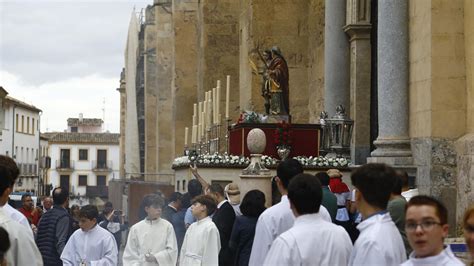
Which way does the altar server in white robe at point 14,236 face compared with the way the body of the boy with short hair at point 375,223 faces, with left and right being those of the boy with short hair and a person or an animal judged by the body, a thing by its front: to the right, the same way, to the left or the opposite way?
to the right

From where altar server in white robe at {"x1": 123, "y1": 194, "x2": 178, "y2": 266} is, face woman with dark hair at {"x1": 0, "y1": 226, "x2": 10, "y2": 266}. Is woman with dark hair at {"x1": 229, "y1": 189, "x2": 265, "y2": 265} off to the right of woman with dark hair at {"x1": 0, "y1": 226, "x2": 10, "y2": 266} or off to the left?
left

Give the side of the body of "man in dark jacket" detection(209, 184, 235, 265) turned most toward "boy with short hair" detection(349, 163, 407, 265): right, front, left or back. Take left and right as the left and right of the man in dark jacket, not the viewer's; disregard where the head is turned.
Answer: left

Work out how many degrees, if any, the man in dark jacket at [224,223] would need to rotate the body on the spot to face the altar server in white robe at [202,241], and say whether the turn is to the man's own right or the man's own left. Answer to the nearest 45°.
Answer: approximately 45° to the man's own left

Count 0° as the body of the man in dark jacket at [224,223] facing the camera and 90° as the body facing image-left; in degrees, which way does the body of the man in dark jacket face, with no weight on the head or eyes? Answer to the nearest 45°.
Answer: approximately 90°

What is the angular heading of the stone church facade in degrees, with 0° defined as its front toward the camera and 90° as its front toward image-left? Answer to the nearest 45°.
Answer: approximately 45°

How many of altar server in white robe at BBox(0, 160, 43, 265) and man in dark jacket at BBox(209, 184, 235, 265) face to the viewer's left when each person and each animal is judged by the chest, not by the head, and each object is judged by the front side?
1

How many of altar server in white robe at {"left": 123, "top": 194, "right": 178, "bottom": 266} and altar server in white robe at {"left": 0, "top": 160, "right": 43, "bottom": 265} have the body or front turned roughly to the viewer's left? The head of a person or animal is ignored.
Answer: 0

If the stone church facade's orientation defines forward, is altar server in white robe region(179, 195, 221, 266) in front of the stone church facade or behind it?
in front

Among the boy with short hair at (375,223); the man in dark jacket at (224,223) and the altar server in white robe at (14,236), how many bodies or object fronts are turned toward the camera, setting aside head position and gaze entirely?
0

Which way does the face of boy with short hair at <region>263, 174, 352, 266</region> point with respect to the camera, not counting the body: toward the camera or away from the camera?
away from the camera

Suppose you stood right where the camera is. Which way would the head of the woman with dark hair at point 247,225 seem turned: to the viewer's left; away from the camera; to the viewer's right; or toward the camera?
away from the camera

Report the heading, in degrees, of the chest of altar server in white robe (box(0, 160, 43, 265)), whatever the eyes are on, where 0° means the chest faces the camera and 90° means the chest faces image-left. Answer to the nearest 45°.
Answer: approximately 225°

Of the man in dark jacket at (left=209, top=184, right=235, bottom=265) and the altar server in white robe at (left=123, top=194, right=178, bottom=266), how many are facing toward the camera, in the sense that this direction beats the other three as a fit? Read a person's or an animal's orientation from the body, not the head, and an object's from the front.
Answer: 1

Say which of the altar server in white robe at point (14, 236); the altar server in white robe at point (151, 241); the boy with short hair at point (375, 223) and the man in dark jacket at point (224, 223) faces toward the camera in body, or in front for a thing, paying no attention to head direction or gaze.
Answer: the altar server in white robe at point (151, 241)

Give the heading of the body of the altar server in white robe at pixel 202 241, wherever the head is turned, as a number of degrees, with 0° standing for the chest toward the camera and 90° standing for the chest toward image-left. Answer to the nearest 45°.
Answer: approximately 45°
